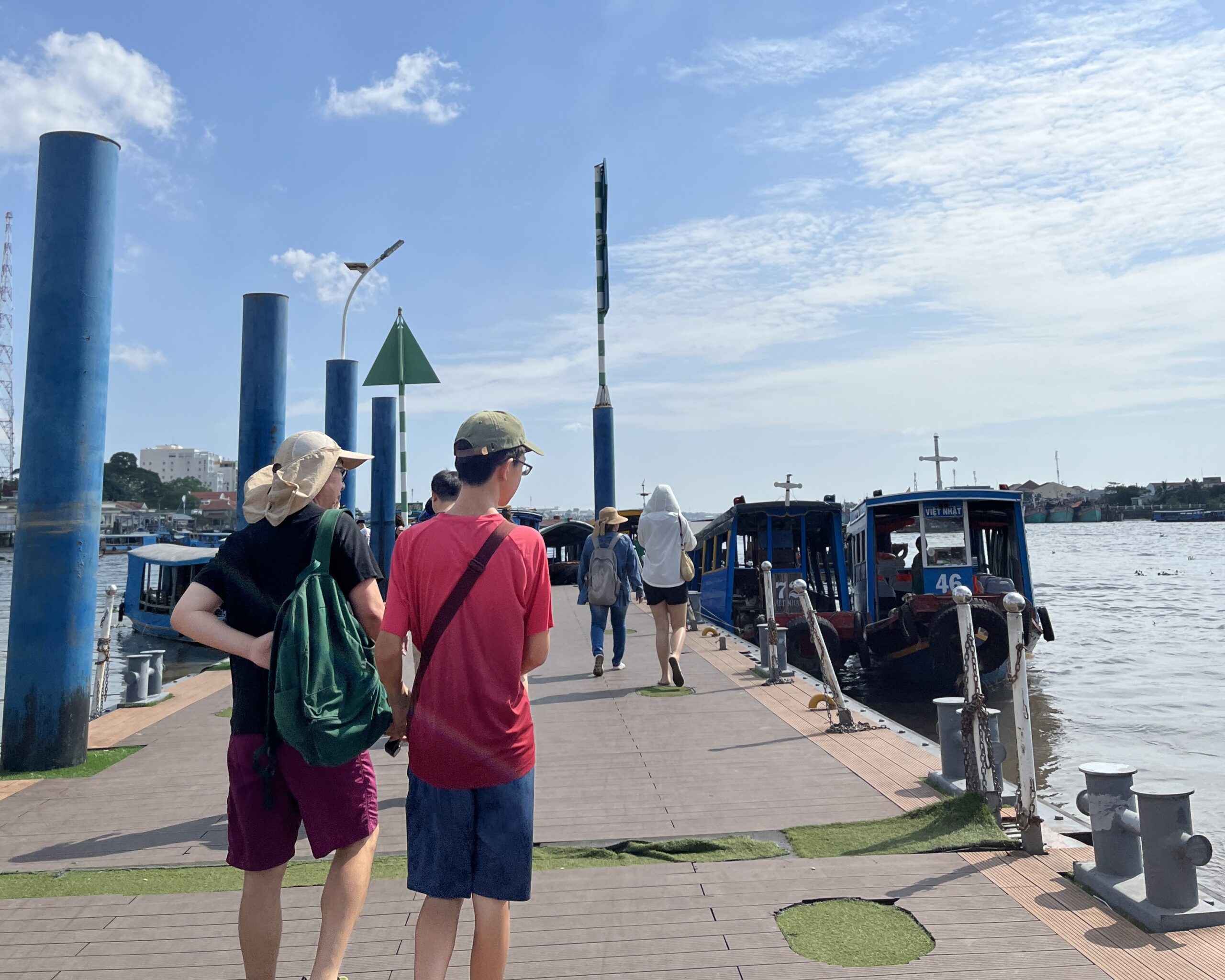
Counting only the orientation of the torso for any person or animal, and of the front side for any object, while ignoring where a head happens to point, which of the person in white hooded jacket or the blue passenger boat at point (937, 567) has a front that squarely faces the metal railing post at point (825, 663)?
the blue passenger boat

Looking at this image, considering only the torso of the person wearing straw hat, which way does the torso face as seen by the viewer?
away from the camera

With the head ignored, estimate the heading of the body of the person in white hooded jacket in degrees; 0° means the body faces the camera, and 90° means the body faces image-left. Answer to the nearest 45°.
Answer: approximately 180°

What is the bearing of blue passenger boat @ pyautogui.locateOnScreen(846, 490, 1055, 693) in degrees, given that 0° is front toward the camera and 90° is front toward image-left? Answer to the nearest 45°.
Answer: approximately 0°

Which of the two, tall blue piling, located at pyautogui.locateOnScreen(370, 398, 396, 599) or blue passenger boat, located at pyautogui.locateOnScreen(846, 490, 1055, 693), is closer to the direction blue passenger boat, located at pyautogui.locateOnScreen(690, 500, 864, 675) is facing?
the blue passenger boat

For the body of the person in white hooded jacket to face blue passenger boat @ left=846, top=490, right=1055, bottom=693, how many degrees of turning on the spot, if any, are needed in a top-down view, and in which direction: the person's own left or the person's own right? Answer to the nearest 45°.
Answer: approximately 45° to the person's own right

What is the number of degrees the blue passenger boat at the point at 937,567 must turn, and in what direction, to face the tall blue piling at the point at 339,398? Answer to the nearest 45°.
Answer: approximately 45° to its right

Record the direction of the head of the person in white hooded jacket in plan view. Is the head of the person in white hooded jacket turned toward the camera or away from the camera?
away from the camera

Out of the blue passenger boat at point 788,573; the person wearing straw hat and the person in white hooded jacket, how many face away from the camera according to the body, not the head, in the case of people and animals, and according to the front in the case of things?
2

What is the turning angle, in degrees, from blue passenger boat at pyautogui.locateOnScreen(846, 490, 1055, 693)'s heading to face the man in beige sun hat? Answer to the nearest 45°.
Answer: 0° — it already faces them

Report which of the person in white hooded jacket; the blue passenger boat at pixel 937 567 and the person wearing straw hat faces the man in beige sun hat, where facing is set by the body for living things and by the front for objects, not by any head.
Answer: the blue passenger boat

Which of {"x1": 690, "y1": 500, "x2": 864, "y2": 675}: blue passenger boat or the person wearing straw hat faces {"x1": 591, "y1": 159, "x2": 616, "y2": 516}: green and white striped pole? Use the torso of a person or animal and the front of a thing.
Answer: the person wearing straw hat

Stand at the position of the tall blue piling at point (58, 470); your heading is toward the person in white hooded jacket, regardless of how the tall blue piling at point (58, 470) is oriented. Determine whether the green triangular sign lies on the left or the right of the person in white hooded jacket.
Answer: left

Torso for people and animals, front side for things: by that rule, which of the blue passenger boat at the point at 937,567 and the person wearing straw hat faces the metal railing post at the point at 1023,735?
the blue passenger boat
